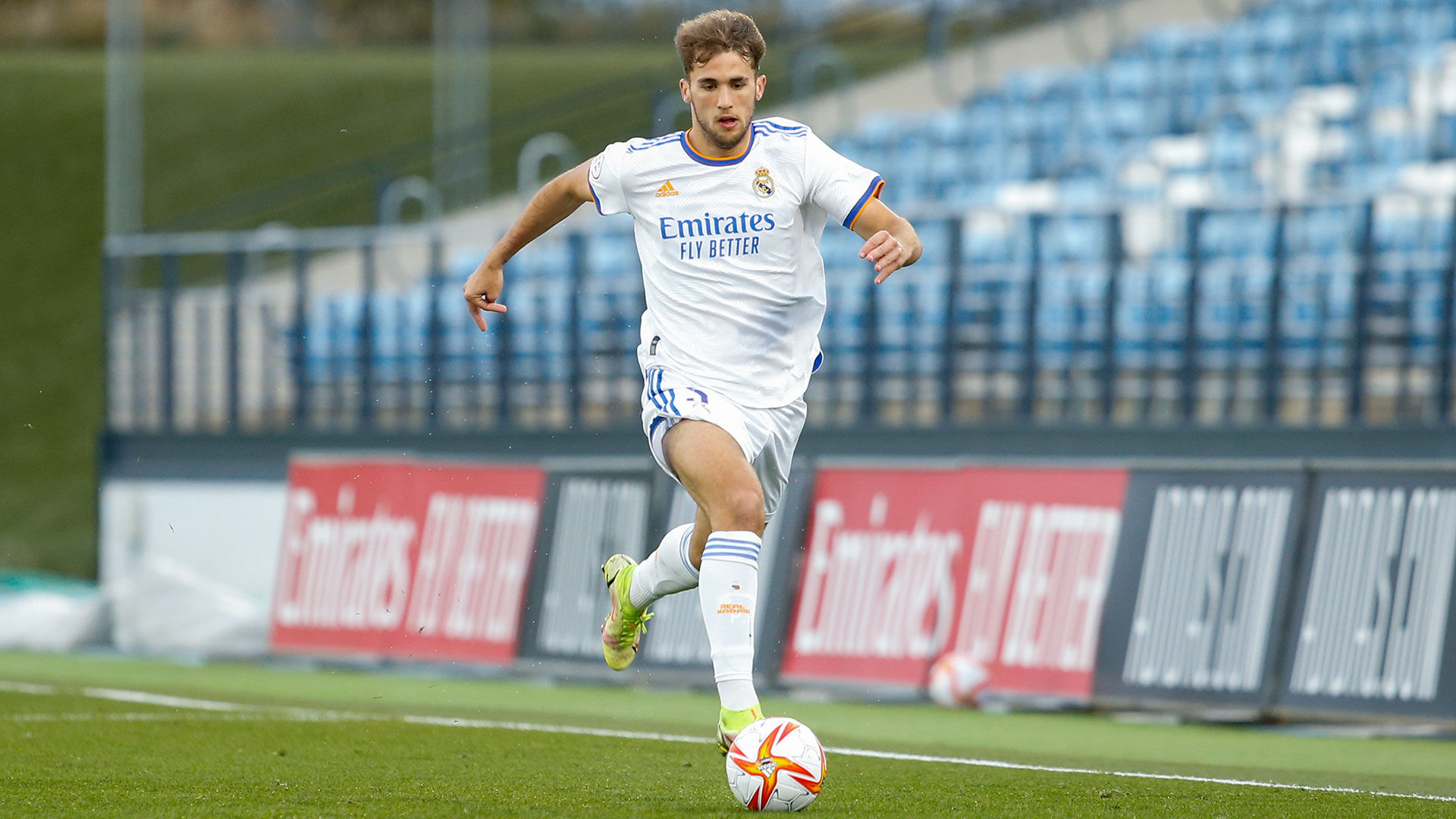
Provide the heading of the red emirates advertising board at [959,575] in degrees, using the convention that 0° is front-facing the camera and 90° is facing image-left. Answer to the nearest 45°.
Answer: approximately 45°

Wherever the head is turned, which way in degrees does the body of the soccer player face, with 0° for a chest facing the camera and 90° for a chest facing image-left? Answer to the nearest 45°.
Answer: approximately 0°

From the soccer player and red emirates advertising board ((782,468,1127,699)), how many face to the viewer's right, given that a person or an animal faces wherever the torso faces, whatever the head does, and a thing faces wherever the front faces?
0

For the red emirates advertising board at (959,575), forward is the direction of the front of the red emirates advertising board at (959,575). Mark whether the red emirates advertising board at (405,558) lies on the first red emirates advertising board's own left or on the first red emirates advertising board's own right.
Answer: on the first red emirates advertising board's own right
